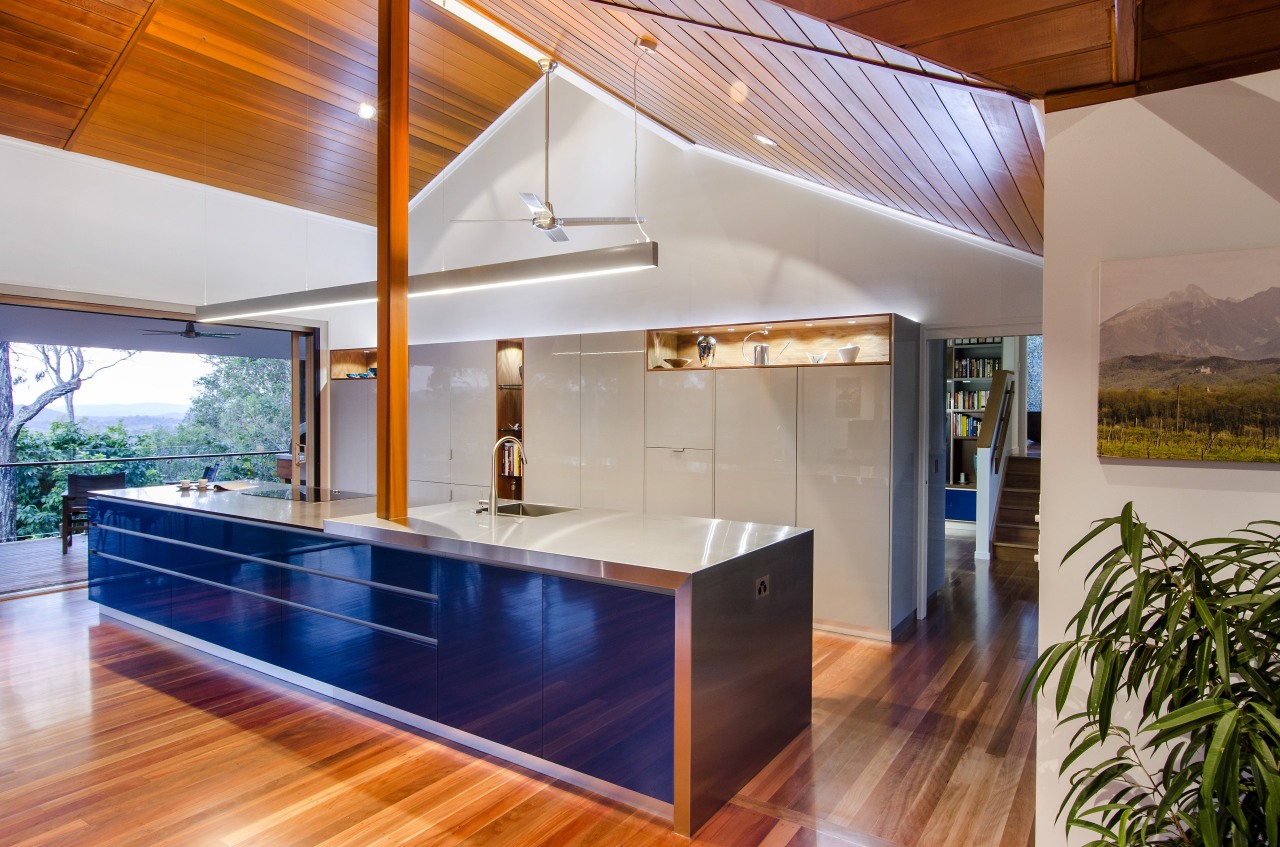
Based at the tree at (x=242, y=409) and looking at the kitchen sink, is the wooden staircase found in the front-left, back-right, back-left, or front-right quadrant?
front-left

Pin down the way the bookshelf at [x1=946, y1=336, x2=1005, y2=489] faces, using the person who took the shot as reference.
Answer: facing the viewer

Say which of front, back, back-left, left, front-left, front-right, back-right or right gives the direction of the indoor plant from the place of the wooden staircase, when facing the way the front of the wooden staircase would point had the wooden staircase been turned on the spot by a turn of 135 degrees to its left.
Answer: back-right

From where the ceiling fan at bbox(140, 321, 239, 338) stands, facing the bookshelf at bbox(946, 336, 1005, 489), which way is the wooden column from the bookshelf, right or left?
right

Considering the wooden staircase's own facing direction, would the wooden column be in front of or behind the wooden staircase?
in front

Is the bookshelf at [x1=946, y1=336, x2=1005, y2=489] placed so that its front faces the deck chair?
no

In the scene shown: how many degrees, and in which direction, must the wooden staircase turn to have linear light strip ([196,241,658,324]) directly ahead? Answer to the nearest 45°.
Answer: approximately 45° to its right

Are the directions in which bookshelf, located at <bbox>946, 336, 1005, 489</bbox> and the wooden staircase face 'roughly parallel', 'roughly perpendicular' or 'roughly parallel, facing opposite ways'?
roughly parallel

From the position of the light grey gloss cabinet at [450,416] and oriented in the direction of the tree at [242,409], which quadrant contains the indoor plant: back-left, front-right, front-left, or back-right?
back-left

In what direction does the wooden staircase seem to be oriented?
toward the camera

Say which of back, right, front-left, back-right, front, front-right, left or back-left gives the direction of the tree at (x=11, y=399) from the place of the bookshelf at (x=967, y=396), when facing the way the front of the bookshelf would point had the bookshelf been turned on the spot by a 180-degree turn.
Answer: back-left

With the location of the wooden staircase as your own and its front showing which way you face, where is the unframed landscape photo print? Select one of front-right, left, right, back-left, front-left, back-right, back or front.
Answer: front

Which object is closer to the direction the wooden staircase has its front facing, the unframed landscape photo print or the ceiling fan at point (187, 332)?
the unframed landscape photo print

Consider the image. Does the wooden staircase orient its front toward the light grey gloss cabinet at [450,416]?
no

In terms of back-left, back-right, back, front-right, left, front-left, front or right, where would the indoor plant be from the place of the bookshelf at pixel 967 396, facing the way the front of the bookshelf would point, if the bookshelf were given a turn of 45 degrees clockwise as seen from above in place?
front-left

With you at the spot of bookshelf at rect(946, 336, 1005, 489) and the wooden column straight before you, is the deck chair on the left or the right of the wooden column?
right

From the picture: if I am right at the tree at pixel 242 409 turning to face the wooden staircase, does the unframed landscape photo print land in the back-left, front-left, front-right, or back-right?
front-right

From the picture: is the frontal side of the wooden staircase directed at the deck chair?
no
